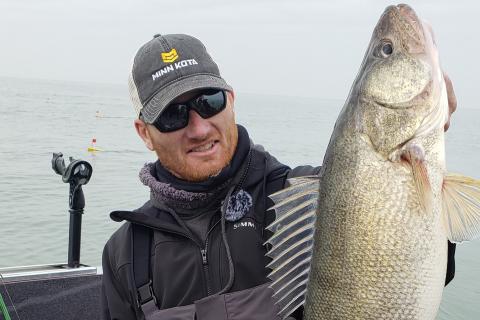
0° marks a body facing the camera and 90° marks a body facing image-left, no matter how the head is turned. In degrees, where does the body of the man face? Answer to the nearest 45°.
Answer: approximately 0°
